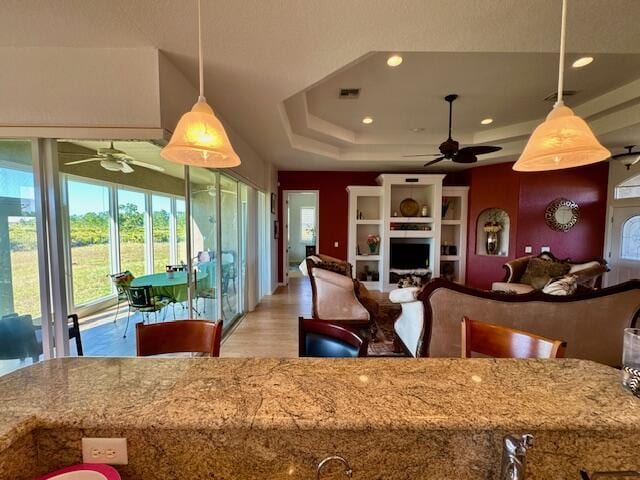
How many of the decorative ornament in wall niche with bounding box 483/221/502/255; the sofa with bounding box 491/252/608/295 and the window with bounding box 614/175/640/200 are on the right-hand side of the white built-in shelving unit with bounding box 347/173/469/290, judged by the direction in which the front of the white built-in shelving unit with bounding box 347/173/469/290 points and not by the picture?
0

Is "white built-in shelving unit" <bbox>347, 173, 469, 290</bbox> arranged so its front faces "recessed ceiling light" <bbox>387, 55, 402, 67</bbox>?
yes

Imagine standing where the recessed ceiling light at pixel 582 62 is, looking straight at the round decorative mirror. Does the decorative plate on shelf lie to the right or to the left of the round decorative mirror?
left

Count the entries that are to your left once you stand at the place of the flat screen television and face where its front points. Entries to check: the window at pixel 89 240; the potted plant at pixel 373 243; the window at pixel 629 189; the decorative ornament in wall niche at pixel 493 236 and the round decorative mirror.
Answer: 3

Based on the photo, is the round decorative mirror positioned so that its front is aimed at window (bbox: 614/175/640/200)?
no

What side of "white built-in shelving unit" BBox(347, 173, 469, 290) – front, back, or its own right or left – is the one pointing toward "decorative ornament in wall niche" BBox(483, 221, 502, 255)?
left

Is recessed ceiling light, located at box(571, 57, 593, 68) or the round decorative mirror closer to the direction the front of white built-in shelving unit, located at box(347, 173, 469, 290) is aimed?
the recessed ceiling light

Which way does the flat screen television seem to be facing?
toward the camera

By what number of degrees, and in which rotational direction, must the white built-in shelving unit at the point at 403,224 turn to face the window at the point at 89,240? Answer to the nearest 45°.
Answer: approximately 45° to its right

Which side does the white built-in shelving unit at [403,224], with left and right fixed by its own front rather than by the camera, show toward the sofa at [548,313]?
front

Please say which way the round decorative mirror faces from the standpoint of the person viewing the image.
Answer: facing the viewer

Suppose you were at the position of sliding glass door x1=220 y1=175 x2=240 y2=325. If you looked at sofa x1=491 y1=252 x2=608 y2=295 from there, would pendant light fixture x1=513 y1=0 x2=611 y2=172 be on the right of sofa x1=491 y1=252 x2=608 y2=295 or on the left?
right

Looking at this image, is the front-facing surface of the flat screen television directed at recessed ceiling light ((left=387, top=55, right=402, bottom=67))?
yes

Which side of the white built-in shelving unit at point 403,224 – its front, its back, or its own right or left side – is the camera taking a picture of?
front

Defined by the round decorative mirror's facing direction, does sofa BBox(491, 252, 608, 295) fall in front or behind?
in front

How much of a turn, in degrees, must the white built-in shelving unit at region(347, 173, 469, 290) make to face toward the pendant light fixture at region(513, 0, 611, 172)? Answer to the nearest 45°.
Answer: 0° — it already faces it
